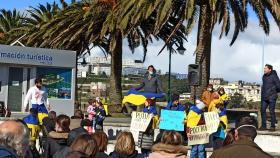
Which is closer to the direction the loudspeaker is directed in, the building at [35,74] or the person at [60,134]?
the person

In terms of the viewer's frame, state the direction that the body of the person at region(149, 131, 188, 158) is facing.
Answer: away from the camera

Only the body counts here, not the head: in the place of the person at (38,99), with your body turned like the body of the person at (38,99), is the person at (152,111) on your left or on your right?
on your left

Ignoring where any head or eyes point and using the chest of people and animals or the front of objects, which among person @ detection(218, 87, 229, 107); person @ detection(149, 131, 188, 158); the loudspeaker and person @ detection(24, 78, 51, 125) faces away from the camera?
person @ detection(149, 131, 188, 158)

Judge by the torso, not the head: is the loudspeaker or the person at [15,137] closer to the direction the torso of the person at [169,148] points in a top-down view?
the loudspeaker

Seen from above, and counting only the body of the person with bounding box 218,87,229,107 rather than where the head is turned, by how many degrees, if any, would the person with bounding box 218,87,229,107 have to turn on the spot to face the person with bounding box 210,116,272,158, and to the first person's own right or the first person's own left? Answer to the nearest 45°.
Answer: approximately 45° to the first person's own left

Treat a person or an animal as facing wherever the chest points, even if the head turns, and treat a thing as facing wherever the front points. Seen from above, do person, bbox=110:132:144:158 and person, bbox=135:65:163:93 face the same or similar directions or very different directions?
very different directions

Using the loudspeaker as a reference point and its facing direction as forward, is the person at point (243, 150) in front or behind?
in front

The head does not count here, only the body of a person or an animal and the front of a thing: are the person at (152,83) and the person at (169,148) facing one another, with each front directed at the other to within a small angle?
yes

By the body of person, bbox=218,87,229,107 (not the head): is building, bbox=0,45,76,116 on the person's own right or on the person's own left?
on the person's own right

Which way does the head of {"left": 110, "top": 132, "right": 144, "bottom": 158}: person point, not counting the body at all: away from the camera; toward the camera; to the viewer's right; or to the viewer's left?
away from the camera

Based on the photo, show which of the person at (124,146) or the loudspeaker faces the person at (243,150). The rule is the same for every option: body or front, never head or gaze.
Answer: the loudspeaker

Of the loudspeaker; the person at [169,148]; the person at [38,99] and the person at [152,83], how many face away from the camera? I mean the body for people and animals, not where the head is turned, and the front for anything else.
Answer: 1

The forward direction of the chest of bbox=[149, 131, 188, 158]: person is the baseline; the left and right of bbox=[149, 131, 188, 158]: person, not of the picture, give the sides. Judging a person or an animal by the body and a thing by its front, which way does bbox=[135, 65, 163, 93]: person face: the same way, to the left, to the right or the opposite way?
the opposite way

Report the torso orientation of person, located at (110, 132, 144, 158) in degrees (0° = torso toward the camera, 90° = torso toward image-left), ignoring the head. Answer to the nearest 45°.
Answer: approximately 180°

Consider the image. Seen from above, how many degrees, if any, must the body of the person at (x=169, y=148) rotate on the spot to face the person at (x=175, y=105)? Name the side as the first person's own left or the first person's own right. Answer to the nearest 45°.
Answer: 0° — they already face them

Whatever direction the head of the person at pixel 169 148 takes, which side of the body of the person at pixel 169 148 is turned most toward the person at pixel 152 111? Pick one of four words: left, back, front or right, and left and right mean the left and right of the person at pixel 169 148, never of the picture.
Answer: front

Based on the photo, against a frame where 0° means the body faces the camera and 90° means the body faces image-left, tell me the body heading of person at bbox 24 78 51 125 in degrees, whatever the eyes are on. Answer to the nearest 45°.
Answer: approximately 0°

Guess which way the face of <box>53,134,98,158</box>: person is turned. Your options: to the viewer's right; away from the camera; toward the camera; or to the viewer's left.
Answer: away from the camera
